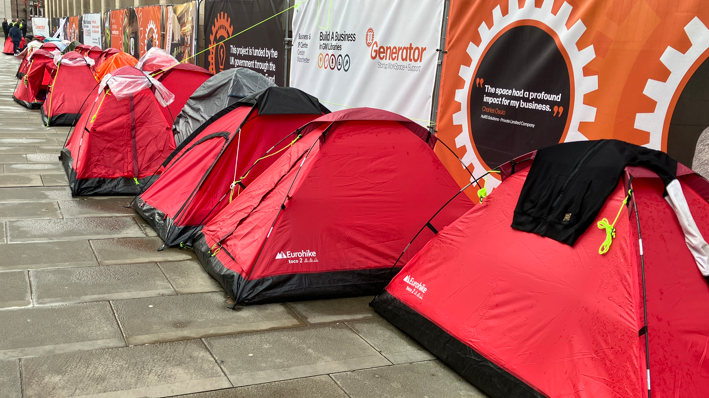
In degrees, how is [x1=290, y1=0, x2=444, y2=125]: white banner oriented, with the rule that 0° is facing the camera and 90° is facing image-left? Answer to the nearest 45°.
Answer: approximately 45°

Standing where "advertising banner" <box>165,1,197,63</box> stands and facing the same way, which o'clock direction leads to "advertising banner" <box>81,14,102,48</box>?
"advertising banner" <box>81,14,102,48</box> is roughly at 4 o'clock from "advertising banner" <box>165,1,197,63</box>.

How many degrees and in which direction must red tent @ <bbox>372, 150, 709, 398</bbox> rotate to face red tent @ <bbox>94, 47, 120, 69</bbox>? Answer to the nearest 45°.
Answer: approximately 90° to its right

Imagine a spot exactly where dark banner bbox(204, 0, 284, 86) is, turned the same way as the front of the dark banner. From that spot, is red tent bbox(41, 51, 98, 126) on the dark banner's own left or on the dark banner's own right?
on the dark banner's own right

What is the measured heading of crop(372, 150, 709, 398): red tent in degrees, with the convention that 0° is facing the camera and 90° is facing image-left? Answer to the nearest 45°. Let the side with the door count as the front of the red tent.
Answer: approximately 45°

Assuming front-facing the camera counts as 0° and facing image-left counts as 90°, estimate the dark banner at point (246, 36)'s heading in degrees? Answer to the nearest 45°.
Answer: approximately 45°

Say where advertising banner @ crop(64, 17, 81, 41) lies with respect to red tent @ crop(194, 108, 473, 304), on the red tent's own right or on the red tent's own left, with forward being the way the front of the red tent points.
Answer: on the red tent's own right

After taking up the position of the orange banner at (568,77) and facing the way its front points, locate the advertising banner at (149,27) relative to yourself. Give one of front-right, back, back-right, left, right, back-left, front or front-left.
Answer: right

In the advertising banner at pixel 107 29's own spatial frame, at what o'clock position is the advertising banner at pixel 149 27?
the advertising banner at pixel 149 27 is roughly at 10 o'clock from the advertising banner at pixel 107 29.

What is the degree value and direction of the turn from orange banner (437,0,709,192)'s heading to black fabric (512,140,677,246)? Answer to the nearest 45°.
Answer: approximately 45° to its left

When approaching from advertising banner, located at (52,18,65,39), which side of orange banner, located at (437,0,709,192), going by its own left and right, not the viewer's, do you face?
right

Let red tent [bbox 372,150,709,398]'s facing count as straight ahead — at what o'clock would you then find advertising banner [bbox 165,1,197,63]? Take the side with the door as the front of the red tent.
The advertising banner is roughly at 3 o'clock from the red tent.
